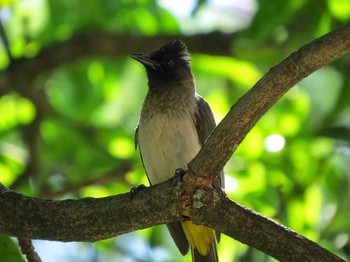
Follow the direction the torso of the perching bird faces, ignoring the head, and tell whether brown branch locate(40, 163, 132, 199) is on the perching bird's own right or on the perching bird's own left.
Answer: on the perching bird's own right

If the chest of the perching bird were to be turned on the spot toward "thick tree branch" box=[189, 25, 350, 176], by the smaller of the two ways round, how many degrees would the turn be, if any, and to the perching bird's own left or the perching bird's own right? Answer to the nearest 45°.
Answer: approximately 45° to the perching bird's own left

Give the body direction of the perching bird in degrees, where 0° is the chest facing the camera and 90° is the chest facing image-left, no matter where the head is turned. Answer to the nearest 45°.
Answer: approximately 45°
